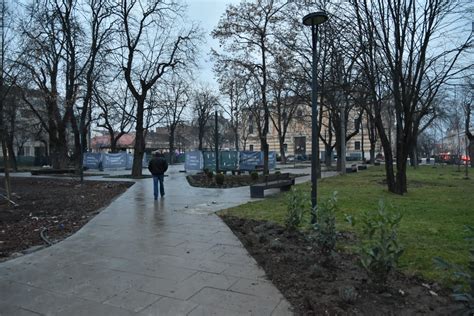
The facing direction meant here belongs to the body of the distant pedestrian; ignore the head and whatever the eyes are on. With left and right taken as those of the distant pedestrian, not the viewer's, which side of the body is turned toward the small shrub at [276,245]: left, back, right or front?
back

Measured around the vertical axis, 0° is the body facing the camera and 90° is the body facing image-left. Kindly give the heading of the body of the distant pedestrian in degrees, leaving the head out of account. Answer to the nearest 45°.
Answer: approximately 180°

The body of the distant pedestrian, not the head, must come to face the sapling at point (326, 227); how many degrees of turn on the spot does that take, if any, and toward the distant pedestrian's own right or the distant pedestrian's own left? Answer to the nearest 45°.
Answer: approximately 180°

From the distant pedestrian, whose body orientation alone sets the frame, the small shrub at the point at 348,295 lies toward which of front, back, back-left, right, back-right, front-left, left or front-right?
back

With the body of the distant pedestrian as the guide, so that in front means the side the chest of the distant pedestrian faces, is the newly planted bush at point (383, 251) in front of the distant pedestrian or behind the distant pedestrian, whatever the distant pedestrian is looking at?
behind

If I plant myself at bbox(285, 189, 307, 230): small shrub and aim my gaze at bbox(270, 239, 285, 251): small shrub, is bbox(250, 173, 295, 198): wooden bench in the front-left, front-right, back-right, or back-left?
back-right

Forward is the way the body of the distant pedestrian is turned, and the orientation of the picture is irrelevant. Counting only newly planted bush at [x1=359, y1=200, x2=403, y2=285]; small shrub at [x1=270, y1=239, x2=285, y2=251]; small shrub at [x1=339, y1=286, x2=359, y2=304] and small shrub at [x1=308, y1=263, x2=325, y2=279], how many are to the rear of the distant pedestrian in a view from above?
4

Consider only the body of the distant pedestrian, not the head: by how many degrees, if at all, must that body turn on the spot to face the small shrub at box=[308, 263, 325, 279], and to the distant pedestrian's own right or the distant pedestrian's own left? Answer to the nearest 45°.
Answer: approximately 180°

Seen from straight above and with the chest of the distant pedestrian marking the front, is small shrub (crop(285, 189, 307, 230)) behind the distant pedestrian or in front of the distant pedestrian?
behind
